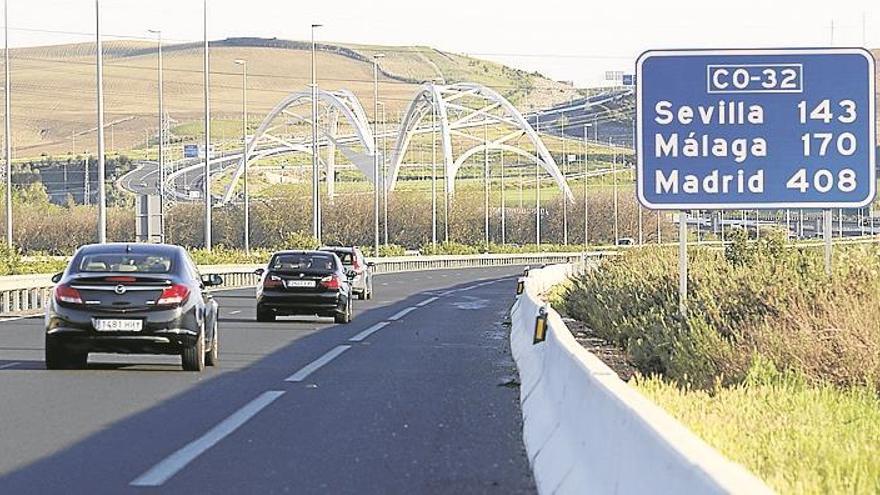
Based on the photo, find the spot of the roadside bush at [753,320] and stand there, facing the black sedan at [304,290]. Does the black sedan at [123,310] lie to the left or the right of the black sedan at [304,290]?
left

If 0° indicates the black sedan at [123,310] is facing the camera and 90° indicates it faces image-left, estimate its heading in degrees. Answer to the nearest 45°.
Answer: approximately 180°

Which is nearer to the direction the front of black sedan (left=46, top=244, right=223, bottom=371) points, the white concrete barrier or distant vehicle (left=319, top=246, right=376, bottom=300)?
the distant vehicle

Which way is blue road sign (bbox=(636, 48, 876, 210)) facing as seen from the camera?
toward the camera

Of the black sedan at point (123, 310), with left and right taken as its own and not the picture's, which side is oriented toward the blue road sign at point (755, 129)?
right

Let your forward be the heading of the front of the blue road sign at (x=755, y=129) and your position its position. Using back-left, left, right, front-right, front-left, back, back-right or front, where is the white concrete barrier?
front

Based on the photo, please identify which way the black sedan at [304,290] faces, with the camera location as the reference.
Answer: facing away from the viewer

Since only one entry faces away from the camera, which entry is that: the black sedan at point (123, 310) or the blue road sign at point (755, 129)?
the black sedan

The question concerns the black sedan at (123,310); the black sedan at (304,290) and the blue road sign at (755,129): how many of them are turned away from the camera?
2

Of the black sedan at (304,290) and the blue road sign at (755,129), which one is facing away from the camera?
the black sedan

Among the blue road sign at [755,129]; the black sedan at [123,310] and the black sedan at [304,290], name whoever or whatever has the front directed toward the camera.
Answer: the blue road sign
